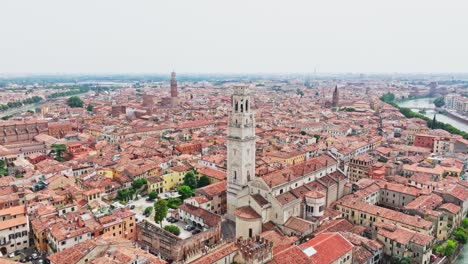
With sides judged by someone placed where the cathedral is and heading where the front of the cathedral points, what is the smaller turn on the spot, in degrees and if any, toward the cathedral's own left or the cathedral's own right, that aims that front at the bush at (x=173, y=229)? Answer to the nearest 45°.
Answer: approximately 180°

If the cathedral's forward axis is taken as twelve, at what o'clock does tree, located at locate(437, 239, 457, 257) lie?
The tree is roughly at 2 o'clock from the cathedral.

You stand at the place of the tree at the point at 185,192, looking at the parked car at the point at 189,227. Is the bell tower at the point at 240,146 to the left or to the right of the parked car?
left

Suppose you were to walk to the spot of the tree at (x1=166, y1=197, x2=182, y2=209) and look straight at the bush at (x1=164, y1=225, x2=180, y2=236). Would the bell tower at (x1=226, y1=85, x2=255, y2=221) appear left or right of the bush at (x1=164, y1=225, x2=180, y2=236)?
left

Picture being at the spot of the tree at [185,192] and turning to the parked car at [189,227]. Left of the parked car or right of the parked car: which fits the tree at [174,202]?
right

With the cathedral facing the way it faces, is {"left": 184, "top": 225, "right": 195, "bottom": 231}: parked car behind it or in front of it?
behind
